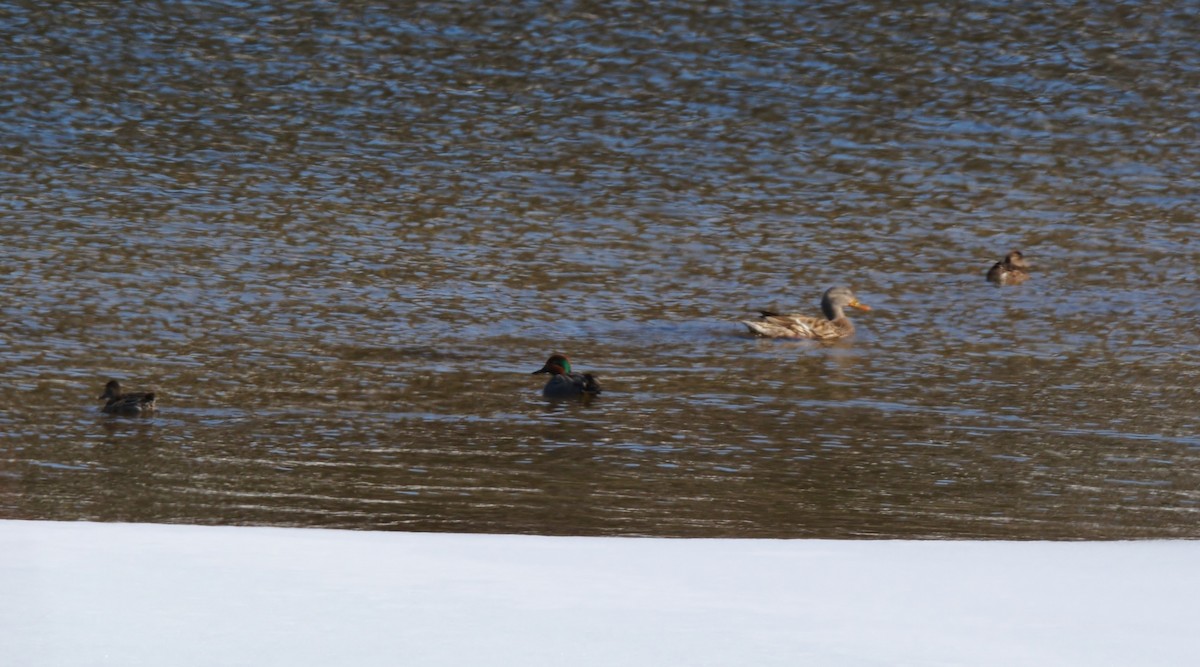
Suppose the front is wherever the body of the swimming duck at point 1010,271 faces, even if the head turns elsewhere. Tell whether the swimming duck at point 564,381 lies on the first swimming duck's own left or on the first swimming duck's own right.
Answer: on the first swimming duck's own right

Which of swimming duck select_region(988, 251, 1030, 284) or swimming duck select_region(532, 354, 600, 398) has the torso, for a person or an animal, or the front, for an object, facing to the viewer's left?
swimming duck select_region(532, 354, 600, 398)

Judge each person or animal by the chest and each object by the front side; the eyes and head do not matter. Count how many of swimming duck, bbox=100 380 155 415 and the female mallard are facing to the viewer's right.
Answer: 1

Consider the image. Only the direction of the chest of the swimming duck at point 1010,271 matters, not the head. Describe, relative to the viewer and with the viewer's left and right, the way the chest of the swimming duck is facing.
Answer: facing to the right of the viewer

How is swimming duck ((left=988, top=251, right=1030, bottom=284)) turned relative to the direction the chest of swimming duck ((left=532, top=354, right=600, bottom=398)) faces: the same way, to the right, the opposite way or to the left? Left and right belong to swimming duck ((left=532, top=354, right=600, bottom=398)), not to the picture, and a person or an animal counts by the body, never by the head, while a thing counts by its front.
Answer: the opposite way

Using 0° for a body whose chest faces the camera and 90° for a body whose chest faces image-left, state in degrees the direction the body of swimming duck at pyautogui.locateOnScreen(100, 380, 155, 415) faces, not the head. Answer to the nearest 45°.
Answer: approximately 90°

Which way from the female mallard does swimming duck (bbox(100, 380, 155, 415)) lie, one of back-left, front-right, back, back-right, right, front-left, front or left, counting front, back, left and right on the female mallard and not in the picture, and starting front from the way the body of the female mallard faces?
back-right

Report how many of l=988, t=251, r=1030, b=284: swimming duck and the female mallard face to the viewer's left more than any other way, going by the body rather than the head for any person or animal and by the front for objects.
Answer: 0

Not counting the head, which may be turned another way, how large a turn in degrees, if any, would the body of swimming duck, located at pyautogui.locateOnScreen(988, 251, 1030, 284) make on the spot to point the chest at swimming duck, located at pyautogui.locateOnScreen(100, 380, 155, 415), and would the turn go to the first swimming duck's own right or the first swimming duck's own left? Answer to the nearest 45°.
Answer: approximately 135° to the first swimming duck's own right

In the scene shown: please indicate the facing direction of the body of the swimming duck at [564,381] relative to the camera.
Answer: to the viewer's left

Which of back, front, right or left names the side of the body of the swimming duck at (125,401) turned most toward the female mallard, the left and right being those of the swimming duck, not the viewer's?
back

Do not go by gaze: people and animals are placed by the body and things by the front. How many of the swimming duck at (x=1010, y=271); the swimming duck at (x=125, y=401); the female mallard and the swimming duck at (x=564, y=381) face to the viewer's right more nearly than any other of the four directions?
2

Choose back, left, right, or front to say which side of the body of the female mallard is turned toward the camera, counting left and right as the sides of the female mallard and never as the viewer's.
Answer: right
